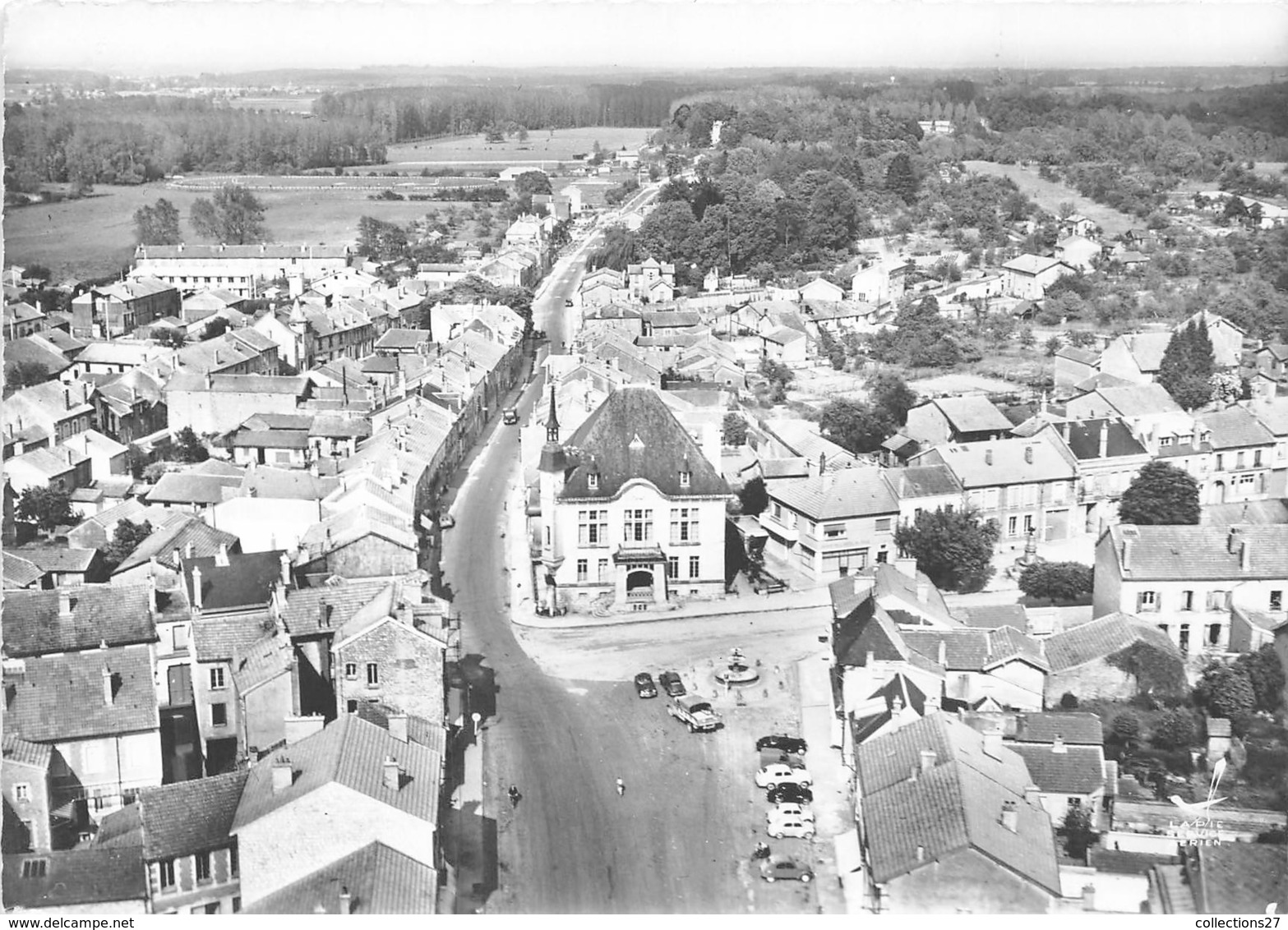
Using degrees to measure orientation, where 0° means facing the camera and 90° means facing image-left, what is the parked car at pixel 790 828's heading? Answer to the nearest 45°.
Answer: approximately 270°

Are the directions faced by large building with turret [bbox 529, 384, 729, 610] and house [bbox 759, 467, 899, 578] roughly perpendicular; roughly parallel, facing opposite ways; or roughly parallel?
roughly parallel

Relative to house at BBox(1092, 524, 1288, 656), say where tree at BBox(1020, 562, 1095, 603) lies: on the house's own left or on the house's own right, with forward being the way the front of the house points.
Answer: on the house's own right

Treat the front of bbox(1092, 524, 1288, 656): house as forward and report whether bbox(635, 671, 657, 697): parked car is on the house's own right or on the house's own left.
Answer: on the house's own right

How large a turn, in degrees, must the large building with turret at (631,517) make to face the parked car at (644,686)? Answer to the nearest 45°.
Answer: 0° — it already faces it

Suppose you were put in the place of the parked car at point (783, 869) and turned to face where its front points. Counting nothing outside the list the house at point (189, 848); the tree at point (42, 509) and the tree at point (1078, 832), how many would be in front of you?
1

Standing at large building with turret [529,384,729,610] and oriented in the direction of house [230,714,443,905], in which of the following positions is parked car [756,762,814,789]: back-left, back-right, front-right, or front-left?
front-left

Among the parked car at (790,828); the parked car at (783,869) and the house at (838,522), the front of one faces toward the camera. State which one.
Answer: the house

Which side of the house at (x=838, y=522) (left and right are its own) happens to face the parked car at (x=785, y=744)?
front

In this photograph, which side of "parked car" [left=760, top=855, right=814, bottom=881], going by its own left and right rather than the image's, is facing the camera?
right

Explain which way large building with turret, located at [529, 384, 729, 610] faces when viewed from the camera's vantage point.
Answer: facing the viewer

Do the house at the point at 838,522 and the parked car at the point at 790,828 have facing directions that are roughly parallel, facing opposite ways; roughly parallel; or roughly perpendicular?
roughly perpendicular

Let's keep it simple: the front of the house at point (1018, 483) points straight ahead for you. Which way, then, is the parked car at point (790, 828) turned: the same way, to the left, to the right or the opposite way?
to the left

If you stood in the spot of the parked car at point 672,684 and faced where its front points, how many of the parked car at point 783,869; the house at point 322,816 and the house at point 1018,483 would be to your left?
1

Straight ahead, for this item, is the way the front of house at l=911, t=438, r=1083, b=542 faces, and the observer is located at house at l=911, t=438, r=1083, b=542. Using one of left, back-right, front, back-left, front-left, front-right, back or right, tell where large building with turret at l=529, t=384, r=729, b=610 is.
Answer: front-right

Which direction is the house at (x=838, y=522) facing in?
toward the camera
